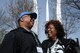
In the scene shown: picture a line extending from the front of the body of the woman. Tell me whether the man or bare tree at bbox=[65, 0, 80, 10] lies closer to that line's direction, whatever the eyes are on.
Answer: the man

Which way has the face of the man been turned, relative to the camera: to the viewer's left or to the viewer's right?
to the viewer's right

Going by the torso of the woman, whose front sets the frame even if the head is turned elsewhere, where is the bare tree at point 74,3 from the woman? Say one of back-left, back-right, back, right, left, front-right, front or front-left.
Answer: back-right

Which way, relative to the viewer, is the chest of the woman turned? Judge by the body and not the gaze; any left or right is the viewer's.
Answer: facing the viewer and to the left of the viewer

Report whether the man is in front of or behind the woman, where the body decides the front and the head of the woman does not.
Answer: in front
